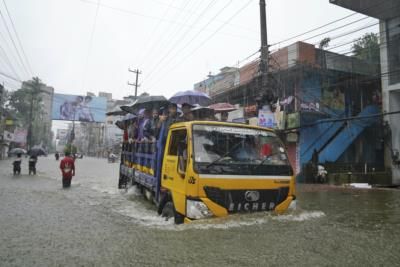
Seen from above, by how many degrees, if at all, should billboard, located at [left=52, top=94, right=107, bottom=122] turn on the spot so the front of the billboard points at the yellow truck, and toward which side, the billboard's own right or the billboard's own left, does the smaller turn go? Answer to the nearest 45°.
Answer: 0° — it already faces it

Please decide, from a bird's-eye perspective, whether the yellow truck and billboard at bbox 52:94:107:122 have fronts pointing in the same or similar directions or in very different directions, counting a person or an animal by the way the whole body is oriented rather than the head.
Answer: same or similar directions

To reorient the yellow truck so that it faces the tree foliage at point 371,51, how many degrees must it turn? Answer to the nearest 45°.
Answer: approximately 90° to its left

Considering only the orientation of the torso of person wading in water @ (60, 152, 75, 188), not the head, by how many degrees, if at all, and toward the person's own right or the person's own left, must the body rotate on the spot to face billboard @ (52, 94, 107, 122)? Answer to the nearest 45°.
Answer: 0° — they already face it

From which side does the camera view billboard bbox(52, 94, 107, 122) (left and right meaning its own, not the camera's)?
front

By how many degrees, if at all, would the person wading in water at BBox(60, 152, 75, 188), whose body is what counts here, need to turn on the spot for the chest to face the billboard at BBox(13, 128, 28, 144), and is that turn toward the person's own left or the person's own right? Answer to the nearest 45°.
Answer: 0° — they already face it

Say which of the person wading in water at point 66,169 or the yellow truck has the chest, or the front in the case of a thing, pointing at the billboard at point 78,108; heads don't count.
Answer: the person wading in water

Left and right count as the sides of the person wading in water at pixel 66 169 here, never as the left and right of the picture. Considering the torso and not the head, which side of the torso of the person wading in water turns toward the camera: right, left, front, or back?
back

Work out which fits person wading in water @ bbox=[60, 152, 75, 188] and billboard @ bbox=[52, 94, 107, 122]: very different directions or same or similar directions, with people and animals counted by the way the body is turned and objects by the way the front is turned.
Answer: very different directions

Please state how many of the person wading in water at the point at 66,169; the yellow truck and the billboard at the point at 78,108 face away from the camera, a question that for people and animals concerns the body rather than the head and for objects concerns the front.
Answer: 1

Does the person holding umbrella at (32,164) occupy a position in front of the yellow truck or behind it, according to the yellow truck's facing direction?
behind

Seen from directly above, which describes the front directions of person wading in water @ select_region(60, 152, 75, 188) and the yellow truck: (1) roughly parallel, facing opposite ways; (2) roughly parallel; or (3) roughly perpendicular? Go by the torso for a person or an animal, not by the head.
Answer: roughly parallel, facing opposite ways

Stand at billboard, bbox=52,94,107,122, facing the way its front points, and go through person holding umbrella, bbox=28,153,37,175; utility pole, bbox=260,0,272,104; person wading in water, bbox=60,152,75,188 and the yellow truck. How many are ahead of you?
4

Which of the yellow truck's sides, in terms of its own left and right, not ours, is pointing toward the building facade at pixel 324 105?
left

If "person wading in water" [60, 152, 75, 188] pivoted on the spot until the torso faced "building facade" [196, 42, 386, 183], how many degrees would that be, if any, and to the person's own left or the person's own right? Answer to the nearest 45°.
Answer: approximately 90° to the person's own right

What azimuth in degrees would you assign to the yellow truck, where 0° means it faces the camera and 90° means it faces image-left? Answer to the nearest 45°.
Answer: approximately 315°
